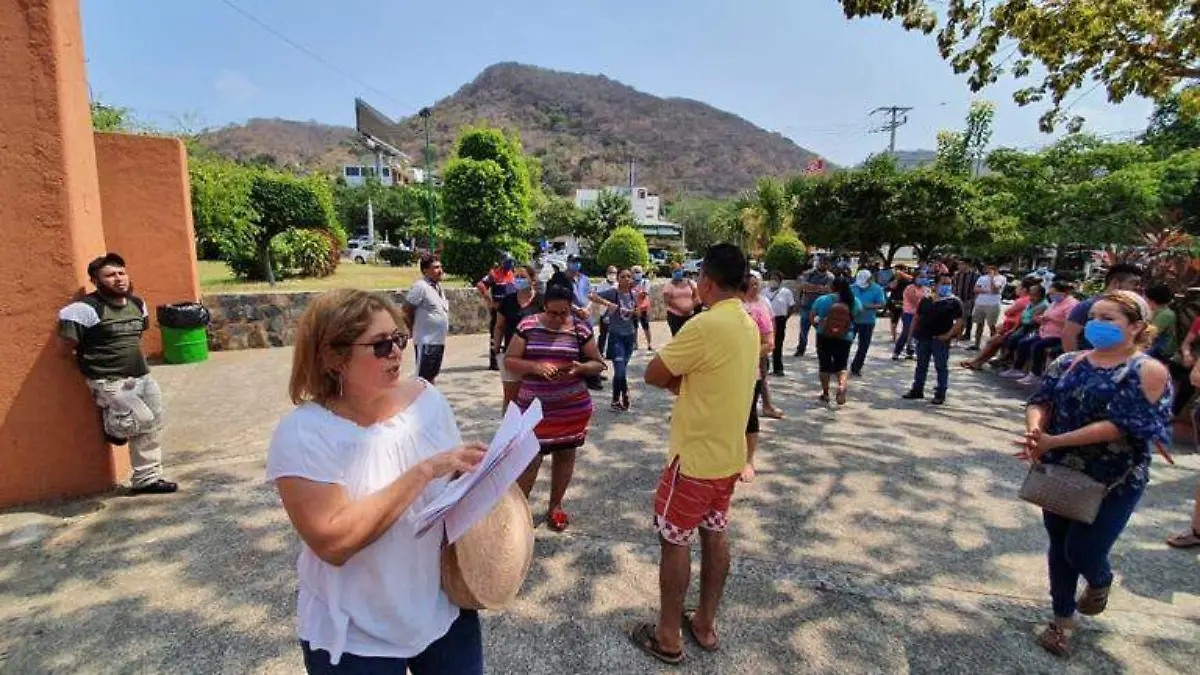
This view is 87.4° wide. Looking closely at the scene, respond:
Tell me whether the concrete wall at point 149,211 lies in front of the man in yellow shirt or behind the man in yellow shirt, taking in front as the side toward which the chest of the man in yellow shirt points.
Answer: in front

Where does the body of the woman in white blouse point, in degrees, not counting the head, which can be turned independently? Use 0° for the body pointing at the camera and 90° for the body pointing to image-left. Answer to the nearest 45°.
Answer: approximately 315°

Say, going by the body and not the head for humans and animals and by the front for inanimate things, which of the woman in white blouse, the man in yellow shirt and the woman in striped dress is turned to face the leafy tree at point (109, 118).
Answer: the man in yellow shirt

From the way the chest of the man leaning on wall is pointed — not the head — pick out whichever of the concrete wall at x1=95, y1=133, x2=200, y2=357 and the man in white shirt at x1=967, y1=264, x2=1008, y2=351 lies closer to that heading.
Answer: the man in white shirt

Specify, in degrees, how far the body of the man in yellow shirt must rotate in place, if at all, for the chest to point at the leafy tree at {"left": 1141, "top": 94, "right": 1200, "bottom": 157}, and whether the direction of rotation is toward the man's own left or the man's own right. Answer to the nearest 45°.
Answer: approximately 90° to the man's own right

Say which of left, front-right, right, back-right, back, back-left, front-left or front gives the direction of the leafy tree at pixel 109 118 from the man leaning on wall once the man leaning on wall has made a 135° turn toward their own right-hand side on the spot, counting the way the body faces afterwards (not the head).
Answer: right

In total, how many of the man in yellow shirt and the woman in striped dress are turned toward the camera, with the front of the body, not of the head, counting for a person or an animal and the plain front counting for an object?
1

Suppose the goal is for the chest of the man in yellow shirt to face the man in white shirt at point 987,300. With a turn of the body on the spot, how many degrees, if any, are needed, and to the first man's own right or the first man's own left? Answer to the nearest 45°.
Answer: approximately 90° to the first man's own right

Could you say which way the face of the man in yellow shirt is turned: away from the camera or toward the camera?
away from the camera

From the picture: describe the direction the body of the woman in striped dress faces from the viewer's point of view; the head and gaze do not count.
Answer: toward the camera

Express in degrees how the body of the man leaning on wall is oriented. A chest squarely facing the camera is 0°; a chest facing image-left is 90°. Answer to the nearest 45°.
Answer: approximately 315°

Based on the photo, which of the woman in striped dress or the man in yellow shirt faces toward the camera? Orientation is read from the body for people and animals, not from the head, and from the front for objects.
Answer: the woman in striped dress

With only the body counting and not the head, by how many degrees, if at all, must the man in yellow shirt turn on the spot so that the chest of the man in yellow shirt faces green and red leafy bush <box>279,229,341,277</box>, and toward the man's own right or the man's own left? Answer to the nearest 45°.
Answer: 0° — they already face it
